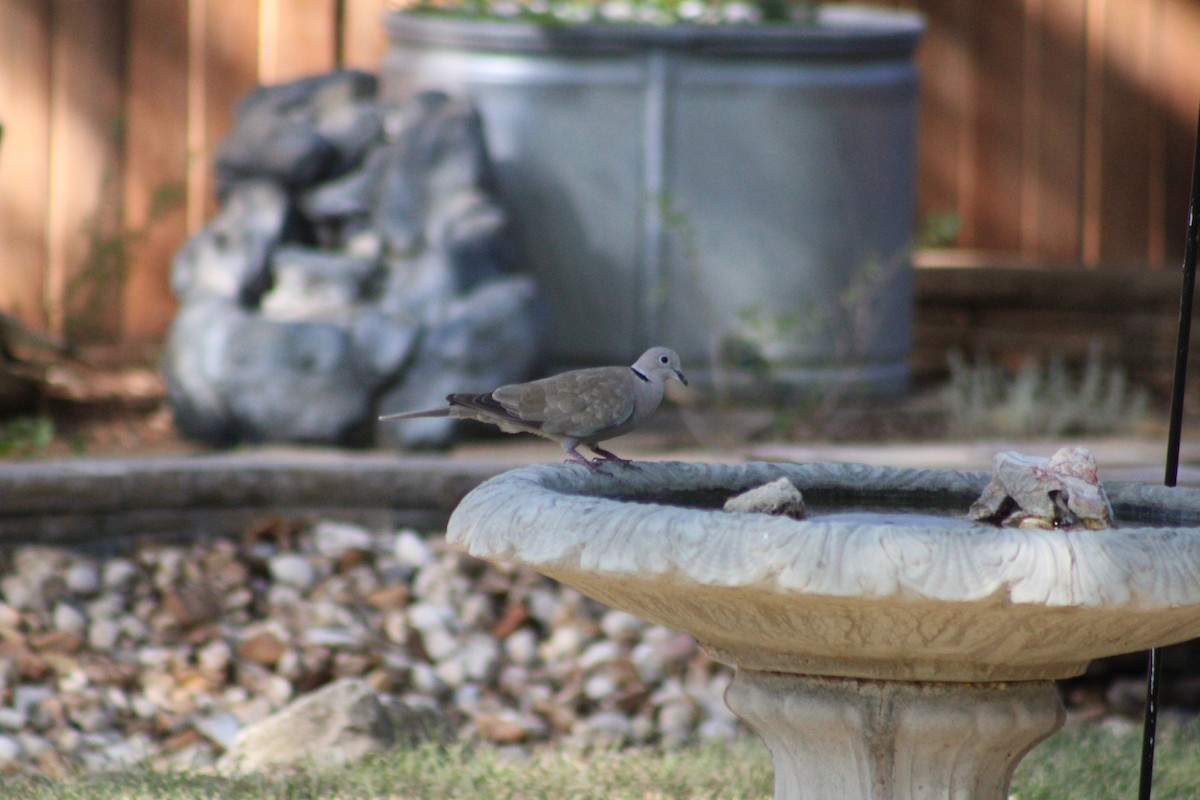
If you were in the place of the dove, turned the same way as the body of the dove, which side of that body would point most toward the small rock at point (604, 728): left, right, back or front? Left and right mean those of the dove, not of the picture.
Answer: left

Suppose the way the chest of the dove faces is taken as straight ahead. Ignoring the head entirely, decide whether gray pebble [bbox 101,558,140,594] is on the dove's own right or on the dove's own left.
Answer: on the dove's own left

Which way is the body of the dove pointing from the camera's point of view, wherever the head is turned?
to the viewer's right

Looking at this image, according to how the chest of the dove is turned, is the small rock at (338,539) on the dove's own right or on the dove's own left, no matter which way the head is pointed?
on the dove's own left

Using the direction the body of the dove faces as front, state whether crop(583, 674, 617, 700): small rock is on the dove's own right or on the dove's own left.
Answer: on the dove's own left

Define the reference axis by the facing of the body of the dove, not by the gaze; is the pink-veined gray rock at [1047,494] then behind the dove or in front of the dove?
in front

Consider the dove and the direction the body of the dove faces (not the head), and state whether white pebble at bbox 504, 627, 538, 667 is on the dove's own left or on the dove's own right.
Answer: on the dove's own left

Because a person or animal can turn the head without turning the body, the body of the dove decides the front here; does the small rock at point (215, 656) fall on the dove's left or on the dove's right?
on the dove's left

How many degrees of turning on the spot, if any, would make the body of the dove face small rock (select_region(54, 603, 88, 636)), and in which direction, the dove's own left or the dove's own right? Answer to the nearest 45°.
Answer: approximately 135° to the dove's own left

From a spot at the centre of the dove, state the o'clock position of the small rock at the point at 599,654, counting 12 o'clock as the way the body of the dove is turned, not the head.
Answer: The small rock is roughly at 9 o'clock from the dove.

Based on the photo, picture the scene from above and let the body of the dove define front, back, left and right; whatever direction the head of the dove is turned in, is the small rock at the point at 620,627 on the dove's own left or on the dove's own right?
on the dove's own left

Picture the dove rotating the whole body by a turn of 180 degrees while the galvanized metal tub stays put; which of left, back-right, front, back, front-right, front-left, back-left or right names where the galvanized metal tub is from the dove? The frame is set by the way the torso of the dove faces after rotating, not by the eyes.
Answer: right

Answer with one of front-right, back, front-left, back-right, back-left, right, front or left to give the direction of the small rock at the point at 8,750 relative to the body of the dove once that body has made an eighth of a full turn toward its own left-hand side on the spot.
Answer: left
